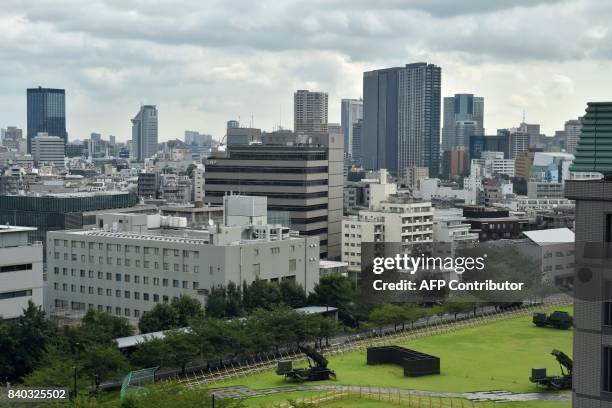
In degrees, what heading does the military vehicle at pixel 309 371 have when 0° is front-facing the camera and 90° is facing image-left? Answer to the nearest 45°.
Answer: approximately 90°

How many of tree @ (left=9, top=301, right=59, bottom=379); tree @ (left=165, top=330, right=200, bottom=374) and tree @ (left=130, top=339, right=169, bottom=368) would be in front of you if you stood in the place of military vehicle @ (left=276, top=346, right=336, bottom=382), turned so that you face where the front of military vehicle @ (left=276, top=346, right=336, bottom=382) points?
3

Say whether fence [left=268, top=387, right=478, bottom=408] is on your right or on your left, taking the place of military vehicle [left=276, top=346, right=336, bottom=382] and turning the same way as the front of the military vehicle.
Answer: on your left

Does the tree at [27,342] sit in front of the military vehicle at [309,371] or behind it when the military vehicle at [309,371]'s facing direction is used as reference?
in front

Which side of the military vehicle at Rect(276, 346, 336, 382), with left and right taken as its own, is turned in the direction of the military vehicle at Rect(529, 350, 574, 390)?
back

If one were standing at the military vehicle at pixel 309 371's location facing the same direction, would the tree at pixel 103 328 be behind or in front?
in front

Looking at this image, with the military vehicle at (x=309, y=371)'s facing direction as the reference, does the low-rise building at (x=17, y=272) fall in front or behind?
in front

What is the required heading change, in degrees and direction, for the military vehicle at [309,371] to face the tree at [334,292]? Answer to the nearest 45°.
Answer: approximately 90° to its right

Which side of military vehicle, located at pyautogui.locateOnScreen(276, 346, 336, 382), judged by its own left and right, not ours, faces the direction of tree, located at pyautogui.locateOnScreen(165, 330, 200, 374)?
front

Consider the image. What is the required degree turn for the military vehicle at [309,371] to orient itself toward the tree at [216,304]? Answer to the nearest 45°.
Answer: approximately 45° to its right

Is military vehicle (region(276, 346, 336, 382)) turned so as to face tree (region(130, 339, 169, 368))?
yes
